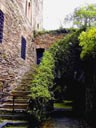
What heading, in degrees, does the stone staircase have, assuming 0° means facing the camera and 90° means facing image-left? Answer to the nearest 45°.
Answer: approximately 0°

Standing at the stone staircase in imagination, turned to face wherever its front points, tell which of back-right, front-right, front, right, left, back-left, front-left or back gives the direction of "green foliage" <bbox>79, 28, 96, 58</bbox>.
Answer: left
